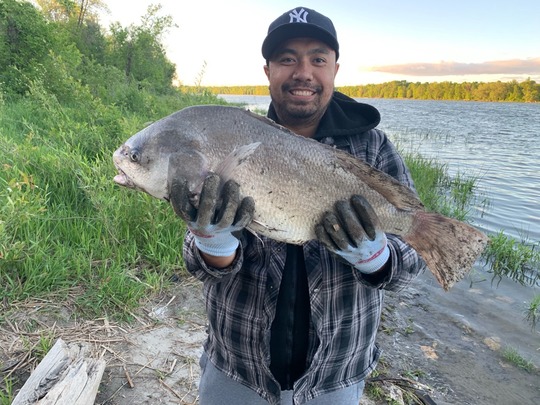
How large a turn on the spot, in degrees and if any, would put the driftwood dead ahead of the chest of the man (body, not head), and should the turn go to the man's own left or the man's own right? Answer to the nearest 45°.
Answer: approximately 90° to the man's own right

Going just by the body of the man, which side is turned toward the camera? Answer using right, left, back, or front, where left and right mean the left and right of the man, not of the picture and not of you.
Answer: front

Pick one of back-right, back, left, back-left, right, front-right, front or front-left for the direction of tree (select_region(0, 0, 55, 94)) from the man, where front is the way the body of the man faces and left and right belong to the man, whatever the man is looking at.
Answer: back-right

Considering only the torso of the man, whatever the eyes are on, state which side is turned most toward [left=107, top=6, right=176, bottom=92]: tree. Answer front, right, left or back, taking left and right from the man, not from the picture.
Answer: back
